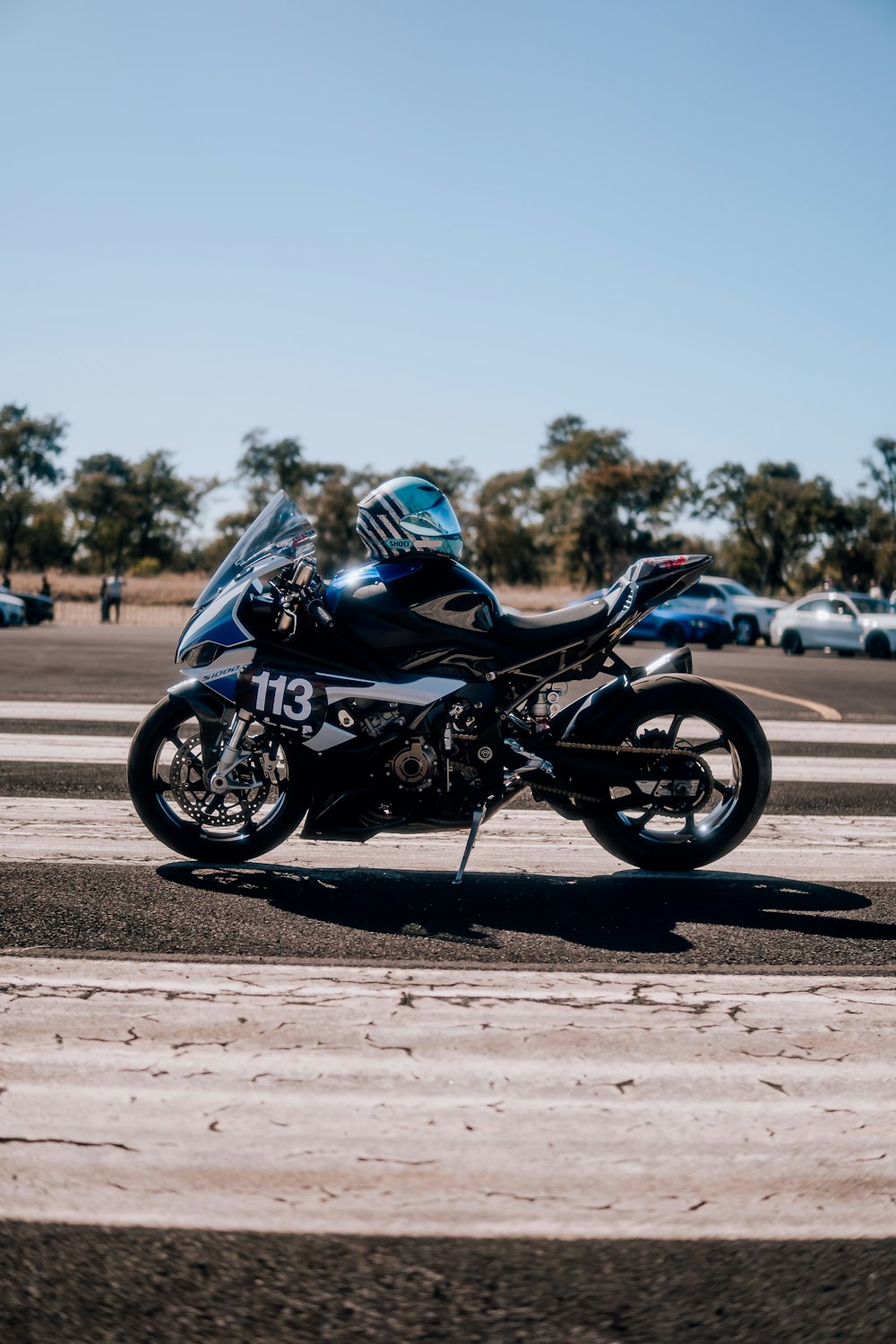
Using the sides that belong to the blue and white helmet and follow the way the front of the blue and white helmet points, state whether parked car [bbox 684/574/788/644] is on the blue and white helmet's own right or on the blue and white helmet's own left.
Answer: on the blue and white helmet's own left

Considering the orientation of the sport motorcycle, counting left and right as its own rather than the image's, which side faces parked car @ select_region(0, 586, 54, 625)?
right

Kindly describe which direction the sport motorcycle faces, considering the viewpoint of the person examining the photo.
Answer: facing to the left of the viewer

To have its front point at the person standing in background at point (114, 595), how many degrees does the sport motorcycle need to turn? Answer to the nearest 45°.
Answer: approximately 90° to its right

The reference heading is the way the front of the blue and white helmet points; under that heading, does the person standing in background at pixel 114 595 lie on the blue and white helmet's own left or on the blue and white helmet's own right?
on the blue and white helmet's own left

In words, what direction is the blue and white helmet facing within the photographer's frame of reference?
facing to the right of the viewer

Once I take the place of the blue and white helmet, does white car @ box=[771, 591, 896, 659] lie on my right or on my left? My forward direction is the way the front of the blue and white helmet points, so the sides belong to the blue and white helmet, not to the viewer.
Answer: on my left
